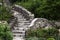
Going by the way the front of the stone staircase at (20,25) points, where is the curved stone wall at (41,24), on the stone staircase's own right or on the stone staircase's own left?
on the stone staircase's own left

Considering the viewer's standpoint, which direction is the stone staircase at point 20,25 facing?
facing the viewer
